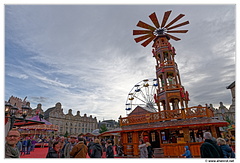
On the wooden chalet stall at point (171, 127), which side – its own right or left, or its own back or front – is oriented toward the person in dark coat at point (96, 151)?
front

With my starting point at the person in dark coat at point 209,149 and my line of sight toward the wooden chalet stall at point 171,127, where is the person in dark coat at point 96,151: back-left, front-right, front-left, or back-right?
front-left

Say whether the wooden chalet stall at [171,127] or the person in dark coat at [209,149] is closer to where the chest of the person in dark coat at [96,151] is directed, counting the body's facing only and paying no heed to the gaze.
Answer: the wooden chalet stall

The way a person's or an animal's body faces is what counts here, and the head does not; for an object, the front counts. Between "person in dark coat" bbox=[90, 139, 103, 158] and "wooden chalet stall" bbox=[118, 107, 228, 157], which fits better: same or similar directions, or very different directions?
very different directions

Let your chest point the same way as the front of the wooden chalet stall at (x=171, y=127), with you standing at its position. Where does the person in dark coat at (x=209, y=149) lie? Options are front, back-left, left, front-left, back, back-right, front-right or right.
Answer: front

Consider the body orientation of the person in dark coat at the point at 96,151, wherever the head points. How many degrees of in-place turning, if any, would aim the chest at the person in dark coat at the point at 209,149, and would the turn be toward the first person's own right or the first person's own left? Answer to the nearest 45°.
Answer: approximately 135° to the first person's own right

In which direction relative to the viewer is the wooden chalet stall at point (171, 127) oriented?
toward the camera

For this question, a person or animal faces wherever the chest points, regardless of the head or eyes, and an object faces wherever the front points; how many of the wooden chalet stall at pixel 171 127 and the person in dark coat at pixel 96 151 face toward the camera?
1

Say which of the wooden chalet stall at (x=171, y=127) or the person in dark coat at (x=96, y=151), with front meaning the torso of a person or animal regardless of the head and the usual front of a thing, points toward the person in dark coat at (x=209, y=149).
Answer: the wooden chalet stall

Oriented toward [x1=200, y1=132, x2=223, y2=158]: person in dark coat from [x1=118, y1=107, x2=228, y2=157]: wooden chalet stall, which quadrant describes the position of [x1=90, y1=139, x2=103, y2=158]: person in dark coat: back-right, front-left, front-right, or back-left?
front-right

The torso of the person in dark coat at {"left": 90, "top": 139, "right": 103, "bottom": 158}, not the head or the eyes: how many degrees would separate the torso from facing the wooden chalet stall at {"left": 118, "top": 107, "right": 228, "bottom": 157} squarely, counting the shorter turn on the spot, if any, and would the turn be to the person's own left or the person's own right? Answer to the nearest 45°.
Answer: approximately 45° to the person's own right

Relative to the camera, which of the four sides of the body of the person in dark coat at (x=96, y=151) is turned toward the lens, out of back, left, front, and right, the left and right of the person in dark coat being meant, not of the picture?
back
